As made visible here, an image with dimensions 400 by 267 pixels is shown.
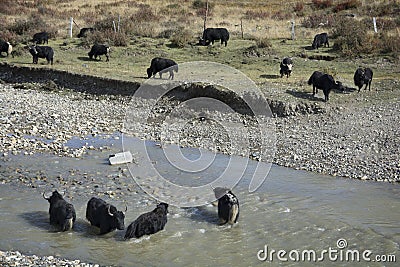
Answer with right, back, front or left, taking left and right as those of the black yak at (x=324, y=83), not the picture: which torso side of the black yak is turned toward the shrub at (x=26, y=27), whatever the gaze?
back

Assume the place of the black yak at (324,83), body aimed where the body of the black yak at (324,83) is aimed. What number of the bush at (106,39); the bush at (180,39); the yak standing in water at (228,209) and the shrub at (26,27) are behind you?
3

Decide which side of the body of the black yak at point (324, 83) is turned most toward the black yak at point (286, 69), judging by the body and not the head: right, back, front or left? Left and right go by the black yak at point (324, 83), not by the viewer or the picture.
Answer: back

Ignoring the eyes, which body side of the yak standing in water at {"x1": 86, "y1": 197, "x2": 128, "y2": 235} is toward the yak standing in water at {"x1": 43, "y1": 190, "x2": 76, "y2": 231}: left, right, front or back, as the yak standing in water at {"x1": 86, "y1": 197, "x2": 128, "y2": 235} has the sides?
back

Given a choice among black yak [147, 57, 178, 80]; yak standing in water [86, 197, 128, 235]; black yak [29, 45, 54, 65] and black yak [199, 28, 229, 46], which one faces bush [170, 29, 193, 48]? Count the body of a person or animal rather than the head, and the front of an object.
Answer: black yak [199, 28, 229, 46]

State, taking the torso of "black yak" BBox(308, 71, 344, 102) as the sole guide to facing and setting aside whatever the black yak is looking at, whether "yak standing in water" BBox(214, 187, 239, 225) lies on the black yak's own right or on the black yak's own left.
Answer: on the black yak's own right

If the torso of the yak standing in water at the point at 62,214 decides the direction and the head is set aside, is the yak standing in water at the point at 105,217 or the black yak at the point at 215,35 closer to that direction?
the black yak

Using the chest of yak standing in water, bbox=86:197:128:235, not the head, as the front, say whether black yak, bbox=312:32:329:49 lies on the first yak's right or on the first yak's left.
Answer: on the first yak's left

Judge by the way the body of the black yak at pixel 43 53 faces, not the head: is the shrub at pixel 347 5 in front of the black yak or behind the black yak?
behind

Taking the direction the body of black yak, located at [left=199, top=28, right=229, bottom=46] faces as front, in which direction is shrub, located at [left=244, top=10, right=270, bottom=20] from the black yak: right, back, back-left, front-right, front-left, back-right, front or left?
right

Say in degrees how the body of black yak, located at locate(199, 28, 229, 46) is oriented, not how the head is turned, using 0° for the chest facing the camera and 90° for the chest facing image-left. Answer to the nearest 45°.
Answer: approximately 90°
